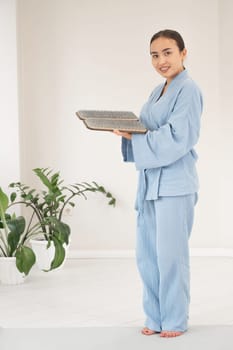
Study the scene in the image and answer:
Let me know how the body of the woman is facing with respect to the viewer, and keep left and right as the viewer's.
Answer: facing the viewer and to the left of the viewer

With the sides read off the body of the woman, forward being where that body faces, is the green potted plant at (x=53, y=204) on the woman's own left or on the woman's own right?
on the woman's own right

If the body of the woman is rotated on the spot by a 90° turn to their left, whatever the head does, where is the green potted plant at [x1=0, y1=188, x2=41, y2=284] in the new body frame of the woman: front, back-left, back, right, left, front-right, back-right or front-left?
back
